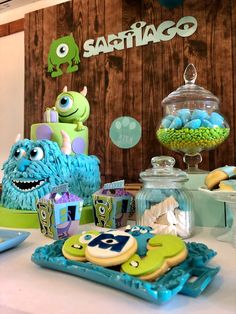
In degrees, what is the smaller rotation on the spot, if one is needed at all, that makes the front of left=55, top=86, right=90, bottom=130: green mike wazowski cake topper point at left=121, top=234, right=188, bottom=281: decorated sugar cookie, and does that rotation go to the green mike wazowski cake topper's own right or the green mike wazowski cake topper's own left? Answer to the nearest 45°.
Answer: approximately 45° to the green mike wazowski cake topper's own left

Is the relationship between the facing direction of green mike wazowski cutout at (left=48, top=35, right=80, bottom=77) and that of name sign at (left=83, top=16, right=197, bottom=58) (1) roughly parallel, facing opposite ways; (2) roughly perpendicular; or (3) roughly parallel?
roughly parallel

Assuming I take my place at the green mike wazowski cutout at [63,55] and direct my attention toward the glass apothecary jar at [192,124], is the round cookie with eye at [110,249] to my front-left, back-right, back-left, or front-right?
front-right

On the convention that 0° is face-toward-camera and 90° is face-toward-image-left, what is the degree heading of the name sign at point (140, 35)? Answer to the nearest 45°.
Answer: approximately 0°

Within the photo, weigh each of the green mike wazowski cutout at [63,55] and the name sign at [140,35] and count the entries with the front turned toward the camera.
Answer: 2

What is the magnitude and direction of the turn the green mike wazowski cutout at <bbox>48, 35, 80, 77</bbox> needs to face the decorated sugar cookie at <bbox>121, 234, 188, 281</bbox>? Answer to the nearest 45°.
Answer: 0° — it already faces it

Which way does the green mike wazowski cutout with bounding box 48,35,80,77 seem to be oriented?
toward the camera

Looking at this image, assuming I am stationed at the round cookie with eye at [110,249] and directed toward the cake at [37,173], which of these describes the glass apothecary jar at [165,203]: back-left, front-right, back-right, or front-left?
front-right

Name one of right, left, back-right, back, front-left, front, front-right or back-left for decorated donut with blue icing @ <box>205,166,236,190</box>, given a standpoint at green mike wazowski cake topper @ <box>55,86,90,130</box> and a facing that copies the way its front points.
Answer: left

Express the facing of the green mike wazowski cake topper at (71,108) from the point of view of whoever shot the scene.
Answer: facing the viewer and to the left of the viewer

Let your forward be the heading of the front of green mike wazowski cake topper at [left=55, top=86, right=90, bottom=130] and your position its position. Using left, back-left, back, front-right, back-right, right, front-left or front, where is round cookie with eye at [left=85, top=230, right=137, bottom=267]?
front-left
